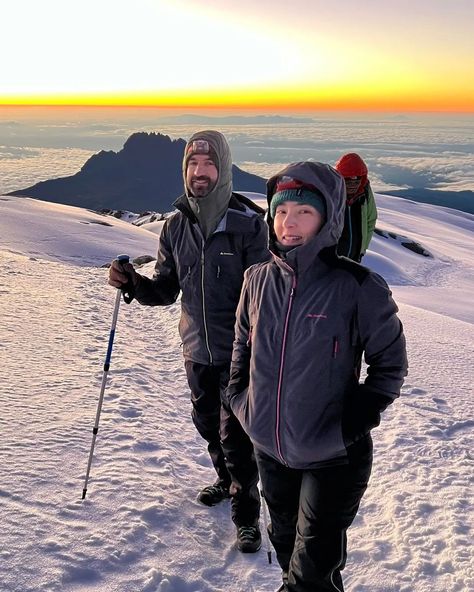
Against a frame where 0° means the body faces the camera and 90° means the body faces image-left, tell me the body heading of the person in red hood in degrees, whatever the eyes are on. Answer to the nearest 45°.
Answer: approximately 45°
